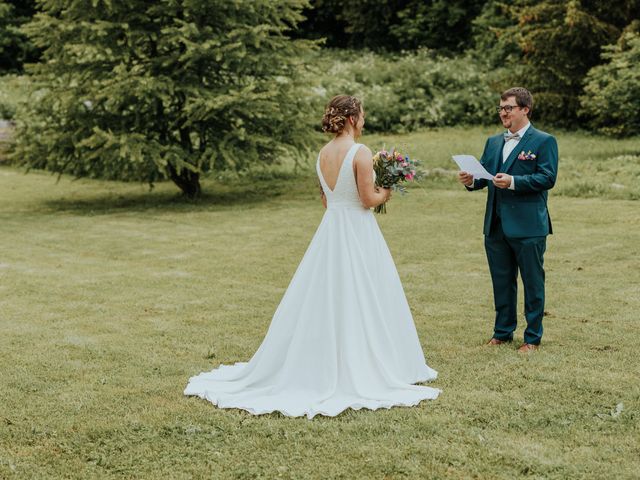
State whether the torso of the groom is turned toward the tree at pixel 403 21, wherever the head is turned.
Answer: no

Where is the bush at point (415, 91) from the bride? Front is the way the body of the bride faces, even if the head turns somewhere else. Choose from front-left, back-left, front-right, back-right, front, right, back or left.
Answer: front-left

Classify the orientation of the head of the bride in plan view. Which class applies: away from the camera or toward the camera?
away from the camera

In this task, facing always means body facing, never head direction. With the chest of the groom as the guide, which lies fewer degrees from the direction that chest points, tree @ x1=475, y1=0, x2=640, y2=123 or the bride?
the bride

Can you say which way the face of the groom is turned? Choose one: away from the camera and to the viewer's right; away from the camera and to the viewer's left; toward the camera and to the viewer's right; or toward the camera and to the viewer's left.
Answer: toward the camera and to the viewer's left

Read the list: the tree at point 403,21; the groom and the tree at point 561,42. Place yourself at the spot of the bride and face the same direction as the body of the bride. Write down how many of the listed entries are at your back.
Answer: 0

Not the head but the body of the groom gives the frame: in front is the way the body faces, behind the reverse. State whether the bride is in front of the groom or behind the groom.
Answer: in front

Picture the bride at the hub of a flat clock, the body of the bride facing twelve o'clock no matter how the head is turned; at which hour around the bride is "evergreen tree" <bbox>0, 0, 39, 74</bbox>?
The evergreen tree is roughly at 10 o'clock from the bride.

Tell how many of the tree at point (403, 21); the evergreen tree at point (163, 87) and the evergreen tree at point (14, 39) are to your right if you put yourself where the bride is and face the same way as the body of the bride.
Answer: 0

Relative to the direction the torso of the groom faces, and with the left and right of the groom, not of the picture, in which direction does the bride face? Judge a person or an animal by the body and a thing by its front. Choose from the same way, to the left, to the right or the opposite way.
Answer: the opposite way

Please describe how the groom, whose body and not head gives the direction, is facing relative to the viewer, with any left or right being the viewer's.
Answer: facing the viewer and to the left of the viewer

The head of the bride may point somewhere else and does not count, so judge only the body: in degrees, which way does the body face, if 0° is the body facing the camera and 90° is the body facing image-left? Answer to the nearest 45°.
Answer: approximately 225°

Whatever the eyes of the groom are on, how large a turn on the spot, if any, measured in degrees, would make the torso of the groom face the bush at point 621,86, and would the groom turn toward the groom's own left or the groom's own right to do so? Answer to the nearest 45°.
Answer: approximately 135° to the groom's own right

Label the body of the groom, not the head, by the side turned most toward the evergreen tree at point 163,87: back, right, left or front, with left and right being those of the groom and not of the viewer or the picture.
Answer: right

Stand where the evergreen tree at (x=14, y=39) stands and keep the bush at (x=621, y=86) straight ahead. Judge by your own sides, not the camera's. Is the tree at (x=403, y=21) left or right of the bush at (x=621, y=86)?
left

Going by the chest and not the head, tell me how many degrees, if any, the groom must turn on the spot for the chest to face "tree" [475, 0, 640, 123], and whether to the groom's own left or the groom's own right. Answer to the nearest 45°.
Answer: approximately 135° to the groom's own right

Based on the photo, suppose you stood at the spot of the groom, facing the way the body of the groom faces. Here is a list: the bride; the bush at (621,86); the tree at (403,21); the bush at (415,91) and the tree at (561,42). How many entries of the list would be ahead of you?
1

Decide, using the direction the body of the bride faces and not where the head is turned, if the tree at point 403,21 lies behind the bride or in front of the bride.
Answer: in front
